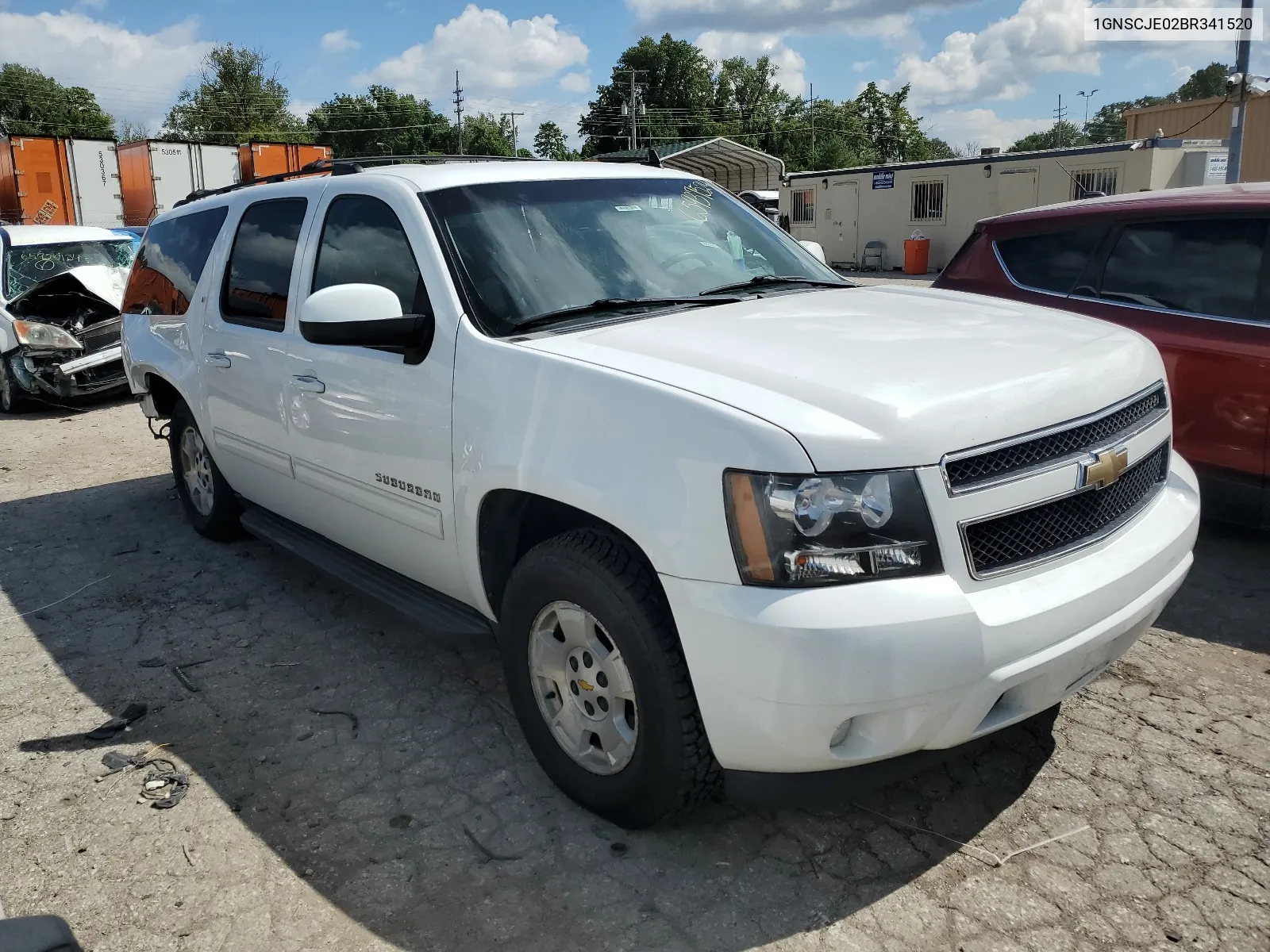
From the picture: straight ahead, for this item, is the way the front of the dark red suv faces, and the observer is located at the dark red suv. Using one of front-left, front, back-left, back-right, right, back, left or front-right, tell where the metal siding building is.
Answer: left

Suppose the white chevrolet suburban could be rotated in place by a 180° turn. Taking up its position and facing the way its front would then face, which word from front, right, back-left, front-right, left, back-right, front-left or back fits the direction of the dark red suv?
right

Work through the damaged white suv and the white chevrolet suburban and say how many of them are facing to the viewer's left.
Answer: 0

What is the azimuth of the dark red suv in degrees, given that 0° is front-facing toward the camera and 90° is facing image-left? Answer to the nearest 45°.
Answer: approximately 270°

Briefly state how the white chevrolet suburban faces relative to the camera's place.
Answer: facing the viewer and to the right of the viewer

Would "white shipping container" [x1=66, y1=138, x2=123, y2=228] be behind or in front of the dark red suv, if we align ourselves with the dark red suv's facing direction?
behind

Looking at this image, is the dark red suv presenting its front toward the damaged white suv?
no

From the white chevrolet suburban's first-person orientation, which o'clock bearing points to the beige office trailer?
The beige office trailer is roughly at 8 o'clock from the white chevrolet suburban.

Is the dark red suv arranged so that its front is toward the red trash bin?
no

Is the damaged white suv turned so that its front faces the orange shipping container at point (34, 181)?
no

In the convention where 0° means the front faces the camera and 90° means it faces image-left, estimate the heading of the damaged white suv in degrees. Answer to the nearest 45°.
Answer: approximately 315°

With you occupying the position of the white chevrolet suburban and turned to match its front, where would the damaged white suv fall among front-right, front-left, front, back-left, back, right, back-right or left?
back
